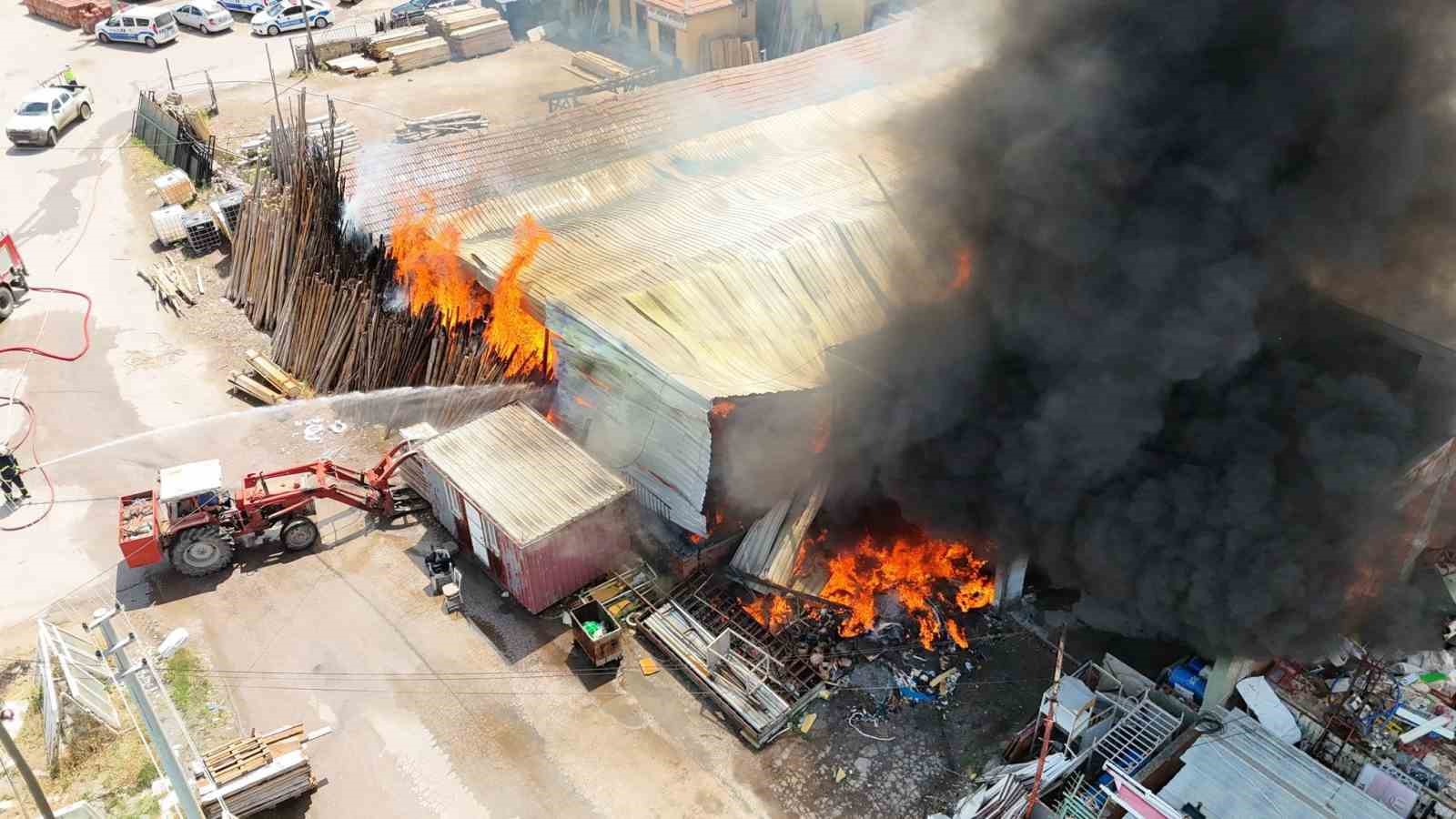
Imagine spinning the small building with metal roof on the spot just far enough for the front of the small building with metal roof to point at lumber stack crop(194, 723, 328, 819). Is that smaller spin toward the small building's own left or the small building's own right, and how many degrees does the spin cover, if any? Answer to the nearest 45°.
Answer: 0° — it already faces it

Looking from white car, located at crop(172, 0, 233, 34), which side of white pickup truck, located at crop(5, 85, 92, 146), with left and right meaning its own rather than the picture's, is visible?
back

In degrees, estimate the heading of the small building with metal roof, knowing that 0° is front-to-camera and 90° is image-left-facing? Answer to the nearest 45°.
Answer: approximately 45°

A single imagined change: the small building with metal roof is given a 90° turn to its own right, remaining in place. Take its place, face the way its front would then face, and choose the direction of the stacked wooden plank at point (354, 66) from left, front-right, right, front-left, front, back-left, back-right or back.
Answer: front-right

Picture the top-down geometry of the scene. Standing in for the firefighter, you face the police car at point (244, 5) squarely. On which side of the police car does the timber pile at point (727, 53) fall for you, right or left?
right

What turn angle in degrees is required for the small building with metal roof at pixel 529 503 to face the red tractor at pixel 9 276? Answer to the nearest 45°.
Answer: approximately 90° to its right
